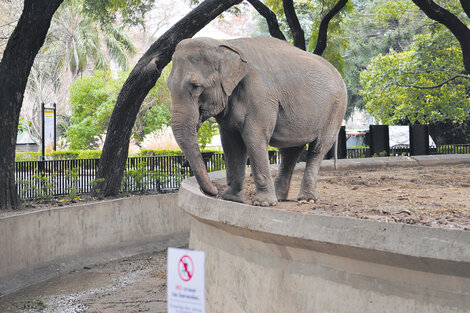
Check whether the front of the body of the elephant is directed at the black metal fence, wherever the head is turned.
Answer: no

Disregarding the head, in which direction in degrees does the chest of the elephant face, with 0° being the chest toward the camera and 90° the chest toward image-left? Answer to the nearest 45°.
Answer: approximately 45°

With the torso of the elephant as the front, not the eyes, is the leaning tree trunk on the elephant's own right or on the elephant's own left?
on the elephant's own right

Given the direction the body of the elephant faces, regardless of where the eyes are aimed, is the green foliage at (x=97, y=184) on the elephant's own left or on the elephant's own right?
on the elephant's own right

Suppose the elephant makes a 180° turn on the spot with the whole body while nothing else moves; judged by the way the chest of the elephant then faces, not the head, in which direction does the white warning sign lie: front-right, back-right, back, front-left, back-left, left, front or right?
back-right

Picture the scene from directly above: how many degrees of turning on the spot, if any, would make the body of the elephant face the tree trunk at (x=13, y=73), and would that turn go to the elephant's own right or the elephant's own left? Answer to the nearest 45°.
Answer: approximately 90° to the elephant's own right
